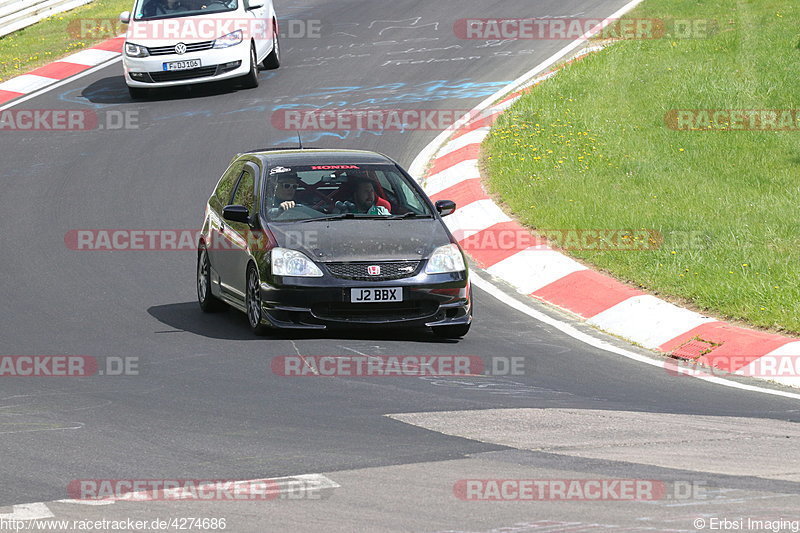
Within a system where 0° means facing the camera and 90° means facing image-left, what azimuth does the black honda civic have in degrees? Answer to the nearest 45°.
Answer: approximately 0°

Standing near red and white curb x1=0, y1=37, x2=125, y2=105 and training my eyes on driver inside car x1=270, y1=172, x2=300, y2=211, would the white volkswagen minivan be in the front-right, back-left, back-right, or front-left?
front-left

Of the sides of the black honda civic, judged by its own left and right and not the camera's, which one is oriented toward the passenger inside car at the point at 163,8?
back

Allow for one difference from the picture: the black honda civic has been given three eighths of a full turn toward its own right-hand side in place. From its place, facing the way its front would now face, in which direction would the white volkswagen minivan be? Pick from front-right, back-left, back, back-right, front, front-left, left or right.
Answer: front-right

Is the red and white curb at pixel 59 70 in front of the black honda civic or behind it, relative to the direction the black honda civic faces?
behind
